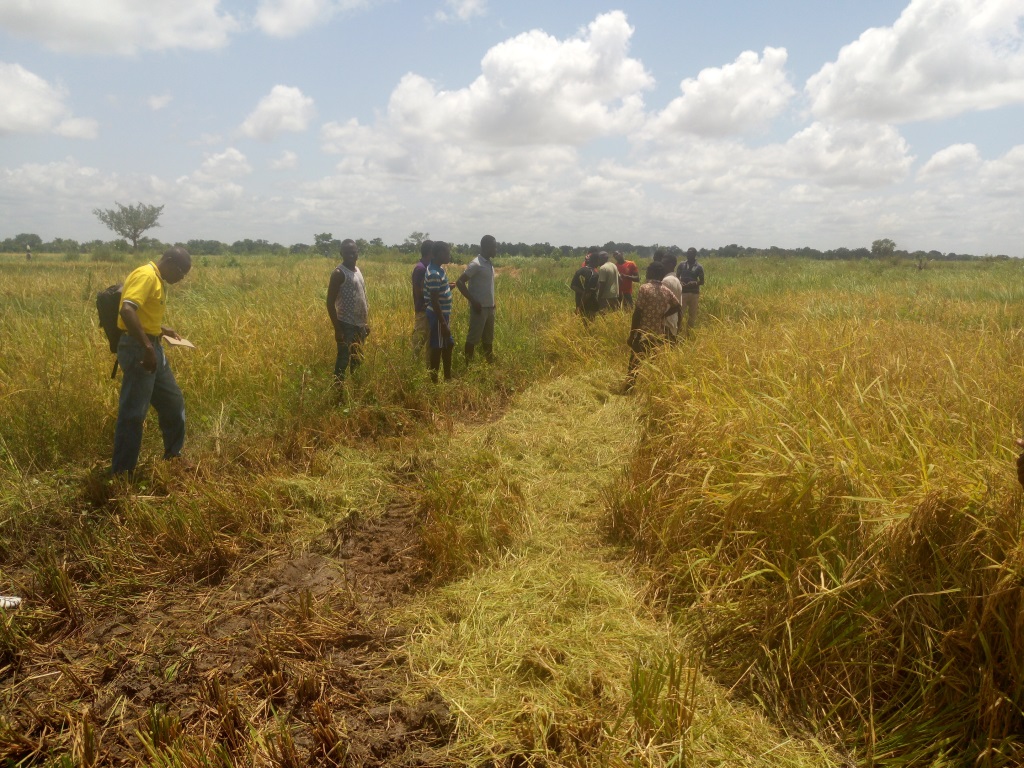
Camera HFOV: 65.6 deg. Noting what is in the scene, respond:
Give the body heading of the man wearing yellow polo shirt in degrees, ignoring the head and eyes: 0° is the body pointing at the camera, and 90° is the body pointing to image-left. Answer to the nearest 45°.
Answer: approximately 270°

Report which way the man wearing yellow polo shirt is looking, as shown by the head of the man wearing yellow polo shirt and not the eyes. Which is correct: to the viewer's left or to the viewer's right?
to the viewer's right
